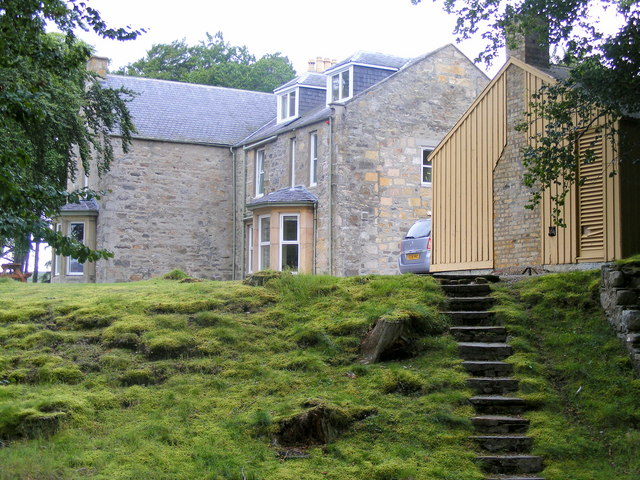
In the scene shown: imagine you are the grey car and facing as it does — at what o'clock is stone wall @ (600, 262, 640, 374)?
The stone wall is roughly at 4 o'clock from the grey car.

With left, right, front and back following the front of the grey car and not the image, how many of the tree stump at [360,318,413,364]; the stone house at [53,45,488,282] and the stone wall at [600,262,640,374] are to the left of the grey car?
1

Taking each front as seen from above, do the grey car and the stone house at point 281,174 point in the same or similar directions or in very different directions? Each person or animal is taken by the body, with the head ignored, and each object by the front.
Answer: very different directions

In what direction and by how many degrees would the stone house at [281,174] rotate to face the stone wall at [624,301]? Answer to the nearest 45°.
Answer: approximately 45° to its left

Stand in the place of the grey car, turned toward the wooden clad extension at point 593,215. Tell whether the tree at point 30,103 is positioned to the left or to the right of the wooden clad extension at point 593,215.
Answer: right

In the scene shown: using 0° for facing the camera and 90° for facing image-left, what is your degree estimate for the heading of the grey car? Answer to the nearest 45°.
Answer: approximately 225°

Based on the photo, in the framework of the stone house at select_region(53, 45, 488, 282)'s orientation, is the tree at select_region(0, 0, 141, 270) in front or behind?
in front

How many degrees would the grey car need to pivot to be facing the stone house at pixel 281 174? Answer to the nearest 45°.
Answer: approximately 90° to its left

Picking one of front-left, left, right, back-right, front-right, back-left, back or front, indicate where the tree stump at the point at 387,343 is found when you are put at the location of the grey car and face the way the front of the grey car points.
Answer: back-right

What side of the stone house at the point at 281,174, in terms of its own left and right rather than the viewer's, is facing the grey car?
left
